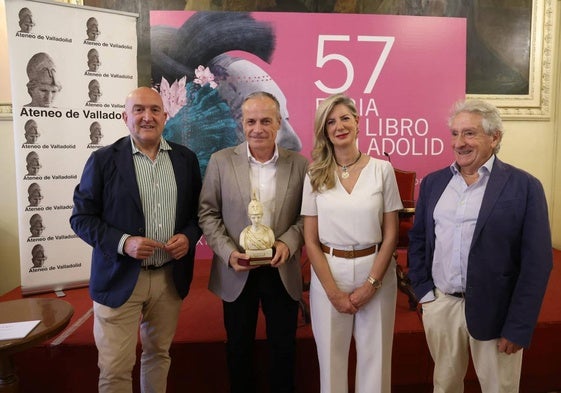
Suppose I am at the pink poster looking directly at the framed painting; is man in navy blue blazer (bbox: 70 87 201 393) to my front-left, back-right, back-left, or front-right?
back-right

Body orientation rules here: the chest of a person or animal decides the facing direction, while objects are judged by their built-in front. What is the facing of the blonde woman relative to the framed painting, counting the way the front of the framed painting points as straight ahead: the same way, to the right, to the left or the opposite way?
the same way

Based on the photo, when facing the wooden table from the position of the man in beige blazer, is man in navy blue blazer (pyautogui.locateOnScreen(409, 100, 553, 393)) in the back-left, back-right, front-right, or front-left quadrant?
back-left

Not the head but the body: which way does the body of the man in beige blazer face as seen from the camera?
toward the camera

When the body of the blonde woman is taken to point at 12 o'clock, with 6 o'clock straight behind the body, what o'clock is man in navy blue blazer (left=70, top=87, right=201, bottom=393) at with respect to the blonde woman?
The man in navy blue blazer is roughly at 3 o'clock from the blonde woman.

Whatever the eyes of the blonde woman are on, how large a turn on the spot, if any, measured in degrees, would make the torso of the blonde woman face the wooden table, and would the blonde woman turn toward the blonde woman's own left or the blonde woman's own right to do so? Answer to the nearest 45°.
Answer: approximately 90° to the blonde woman's own right

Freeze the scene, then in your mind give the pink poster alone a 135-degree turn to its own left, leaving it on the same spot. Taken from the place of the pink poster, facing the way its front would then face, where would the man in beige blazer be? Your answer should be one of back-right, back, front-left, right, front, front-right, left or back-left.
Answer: back-right

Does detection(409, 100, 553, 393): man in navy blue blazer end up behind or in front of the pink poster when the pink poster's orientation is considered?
in front

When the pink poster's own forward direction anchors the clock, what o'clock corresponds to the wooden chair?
The wooden chair is roughly at 11 o'clock from the pink poster.

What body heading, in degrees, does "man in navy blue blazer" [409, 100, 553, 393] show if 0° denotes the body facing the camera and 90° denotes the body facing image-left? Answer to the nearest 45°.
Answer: approximately 45°

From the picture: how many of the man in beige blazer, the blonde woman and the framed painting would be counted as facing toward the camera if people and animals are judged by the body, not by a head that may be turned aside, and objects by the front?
3

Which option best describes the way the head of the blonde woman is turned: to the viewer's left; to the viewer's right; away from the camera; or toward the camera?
toward the camera

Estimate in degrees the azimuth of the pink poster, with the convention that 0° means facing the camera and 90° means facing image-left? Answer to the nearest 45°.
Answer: approximately 0°

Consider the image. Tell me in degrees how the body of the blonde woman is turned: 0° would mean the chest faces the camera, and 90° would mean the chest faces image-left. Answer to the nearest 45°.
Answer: approximately 0°

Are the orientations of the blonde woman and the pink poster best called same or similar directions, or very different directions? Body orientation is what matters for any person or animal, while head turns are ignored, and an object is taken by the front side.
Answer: same or similar directions

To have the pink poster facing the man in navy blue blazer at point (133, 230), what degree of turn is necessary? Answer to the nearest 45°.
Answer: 0° — it already faces them
